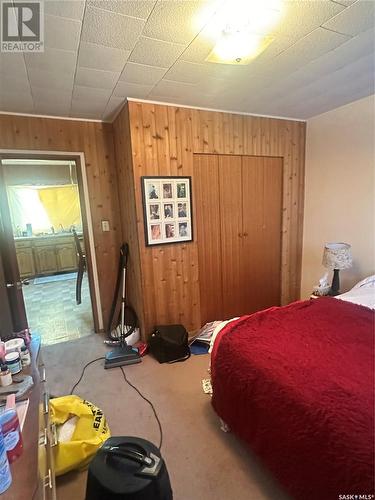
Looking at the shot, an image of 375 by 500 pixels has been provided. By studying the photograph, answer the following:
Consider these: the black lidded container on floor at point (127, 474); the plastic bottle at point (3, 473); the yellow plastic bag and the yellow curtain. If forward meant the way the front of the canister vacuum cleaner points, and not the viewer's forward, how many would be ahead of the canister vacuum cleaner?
3

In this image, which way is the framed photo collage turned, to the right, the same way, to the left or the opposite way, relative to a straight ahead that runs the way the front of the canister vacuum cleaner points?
the same way

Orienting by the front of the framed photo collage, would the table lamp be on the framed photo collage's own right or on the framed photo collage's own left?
on the framed photo collage's own left

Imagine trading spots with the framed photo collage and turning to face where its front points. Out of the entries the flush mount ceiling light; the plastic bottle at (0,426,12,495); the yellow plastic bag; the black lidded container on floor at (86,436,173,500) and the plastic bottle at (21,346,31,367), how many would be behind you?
0

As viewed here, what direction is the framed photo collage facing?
toward the camera

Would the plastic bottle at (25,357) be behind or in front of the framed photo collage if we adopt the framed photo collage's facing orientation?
in front

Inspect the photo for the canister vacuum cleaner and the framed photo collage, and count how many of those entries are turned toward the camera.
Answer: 2

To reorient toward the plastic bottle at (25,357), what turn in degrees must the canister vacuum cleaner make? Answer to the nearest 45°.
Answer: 0° — it already faces it

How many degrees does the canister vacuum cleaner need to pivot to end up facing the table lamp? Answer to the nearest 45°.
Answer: approximately 90° to its left

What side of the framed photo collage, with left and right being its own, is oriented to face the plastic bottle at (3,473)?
front

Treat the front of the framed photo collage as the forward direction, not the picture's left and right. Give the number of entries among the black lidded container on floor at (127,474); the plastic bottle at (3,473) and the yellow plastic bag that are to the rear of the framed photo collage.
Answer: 0

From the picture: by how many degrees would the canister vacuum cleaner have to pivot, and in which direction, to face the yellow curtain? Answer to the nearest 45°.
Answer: approximately 180°

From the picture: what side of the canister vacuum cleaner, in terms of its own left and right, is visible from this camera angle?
front

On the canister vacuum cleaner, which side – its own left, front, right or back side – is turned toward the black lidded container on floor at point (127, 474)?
front
